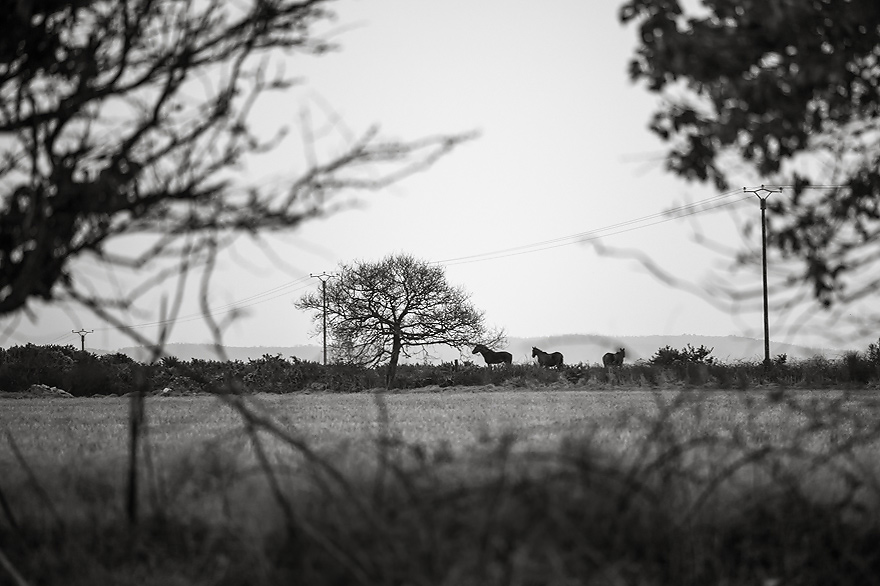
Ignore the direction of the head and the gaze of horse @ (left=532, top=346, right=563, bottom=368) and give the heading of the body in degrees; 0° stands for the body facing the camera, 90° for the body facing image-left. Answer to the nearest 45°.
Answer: approximately 90°

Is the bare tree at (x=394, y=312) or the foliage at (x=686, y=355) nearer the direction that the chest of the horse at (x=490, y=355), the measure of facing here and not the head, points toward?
the bare tree

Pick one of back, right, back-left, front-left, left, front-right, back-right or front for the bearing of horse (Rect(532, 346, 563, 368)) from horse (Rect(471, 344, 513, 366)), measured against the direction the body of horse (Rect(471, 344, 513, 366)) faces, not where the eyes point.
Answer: back-left

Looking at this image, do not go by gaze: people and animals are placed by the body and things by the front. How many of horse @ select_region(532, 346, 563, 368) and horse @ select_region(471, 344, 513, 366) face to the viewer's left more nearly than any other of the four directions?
2

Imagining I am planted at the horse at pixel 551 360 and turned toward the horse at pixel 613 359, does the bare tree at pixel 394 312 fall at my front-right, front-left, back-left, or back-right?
back-right

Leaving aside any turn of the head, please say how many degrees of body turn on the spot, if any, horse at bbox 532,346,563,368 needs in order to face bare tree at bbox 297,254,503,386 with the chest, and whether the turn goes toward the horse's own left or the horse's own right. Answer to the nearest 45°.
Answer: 0° — it already faces it

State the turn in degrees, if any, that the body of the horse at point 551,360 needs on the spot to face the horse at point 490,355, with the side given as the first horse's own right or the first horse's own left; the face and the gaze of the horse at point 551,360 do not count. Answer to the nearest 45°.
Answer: approximately 45° to the first horse's own right

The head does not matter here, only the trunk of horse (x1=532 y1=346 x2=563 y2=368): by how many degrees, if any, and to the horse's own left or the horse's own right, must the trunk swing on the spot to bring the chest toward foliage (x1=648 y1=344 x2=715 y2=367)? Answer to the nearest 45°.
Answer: approximately 135° to the horse's own left

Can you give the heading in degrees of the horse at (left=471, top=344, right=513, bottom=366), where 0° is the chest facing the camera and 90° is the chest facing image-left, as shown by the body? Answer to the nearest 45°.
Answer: approximately 90°

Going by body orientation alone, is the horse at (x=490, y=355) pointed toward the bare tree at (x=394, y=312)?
yes

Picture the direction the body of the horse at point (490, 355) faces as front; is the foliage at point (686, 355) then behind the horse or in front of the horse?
behind

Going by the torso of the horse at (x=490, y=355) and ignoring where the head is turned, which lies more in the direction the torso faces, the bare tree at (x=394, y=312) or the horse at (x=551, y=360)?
the bare tree
